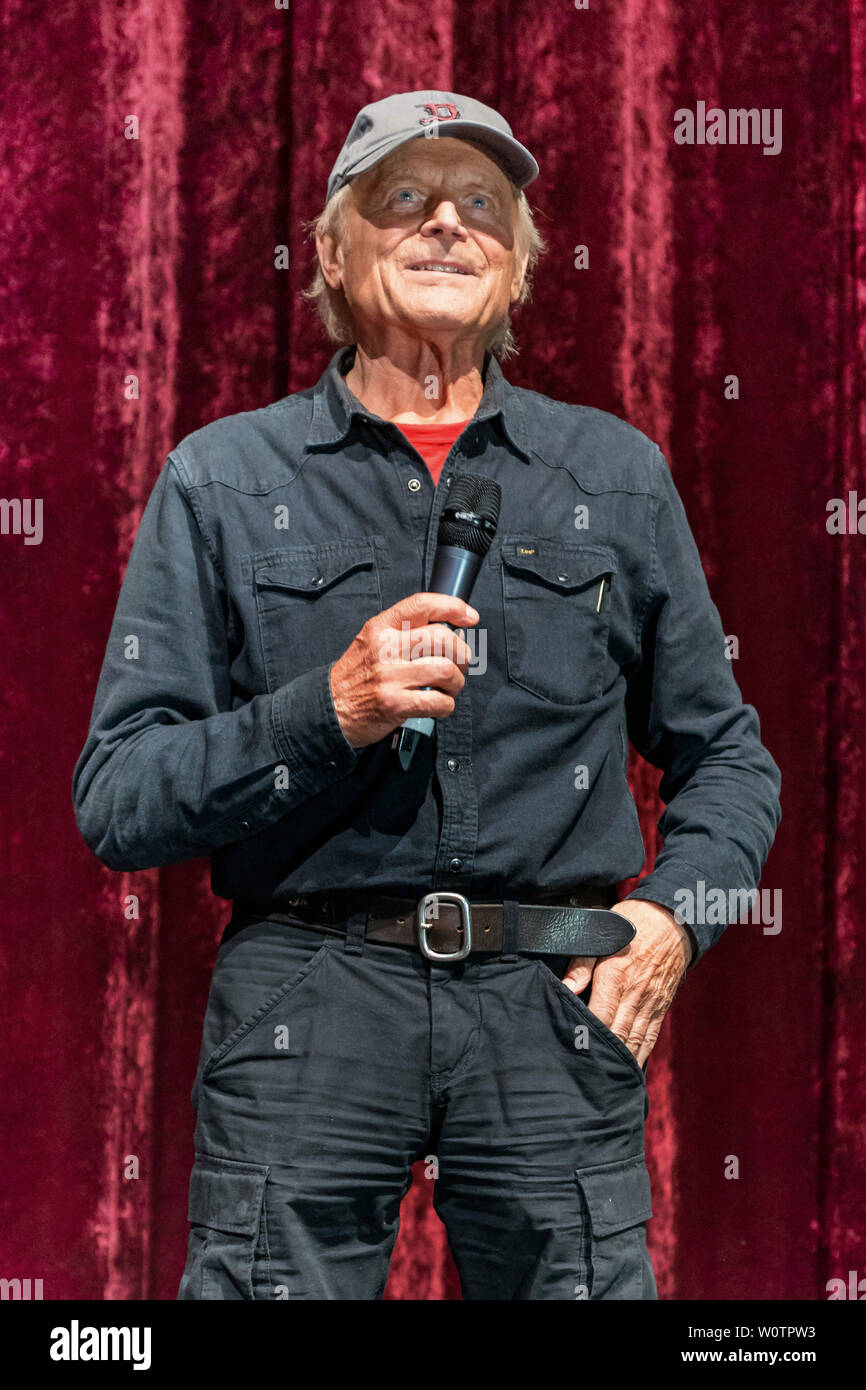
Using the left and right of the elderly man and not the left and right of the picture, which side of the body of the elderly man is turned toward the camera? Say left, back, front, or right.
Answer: front
